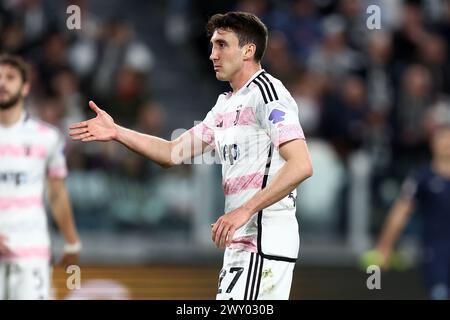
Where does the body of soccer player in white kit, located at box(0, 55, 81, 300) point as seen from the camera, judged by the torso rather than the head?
toward the camera

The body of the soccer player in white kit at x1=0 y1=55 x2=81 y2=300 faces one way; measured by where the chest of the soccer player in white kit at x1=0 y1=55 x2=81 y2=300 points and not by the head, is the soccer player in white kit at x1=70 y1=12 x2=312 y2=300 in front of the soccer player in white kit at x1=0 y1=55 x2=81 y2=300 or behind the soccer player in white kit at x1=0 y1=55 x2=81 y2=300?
in front

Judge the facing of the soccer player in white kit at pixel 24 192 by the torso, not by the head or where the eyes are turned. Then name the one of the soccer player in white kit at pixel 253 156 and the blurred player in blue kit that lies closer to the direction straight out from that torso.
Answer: the soccer player in white kit
